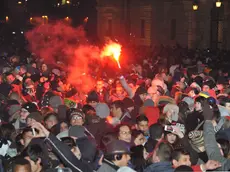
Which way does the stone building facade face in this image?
toward the camera

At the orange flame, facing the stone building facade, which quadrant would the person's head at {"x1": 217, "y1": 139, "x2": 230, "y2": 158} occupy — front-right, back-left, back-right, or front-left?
back-right

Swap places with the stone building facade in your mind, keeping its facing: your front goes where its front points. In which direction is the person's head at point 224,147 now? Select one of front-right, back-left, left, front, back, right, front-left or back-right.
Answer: front

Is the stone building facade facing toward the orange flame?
yes
